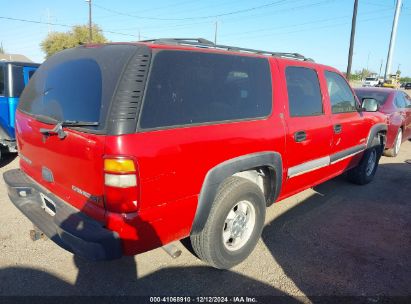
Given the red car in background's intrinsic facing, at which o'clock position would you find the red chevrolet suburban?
The red chevrolet suburban is roughly at 5 o'clock from the red car in background.

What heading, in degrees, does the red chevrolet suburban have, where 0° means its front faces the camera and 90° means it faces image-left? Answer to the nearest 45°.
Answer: approximately 225°

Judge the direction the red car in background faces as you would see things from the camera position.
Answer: facing away from the viewer and to the right of the viewer

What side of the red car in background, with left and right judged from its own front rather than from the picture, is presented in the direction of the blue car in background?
back

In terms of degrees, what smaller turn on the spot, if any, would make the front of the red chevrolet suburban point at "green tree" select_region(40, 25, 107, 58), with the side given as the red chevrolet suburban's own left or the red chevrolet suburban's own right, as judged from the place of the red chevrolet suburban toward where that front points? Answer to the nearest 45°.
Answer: approximately 45° to the red chevrolet suburban's own left
